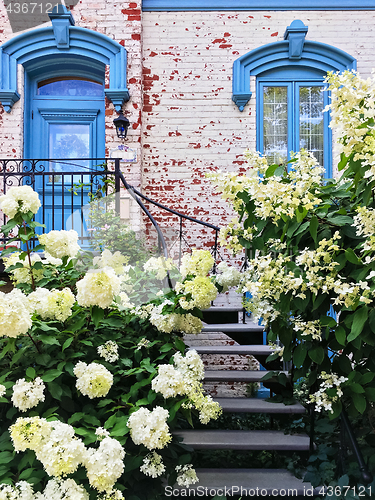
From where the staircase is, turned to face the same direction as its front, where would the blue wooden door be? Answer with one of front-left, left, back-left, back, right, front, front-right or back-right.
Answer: back-right

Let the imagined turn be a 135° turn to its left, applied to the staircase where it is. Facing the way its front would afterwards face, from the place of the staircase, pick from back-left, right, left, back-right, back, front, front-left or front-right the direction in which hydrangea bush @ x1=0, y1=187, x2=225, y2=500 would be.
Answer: back

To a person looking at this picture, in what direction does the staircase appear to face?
facing the viewer

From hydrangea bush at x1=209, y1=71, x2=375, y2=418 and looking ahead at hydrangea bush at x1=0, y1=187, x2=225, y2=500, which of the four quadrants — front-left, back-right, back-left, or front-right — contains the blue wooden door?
front-right

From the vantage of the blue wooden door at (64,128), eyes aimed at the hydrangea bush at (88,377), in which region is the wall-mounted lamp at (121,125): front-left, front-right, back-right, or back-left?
front-left

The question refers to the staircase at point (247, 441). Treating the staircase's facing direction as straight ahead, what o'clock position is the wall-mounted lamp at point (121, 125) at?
The wall-mounted lamp is roughly at 5 o'clock from the staircase.
